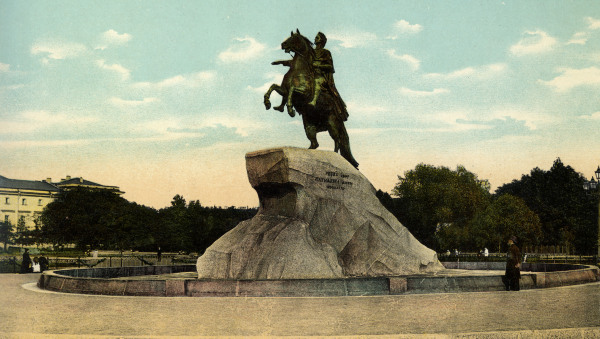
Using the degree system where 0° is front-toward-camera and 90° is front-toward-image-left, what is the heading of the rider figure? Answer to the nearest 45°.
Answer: approximately 45°
